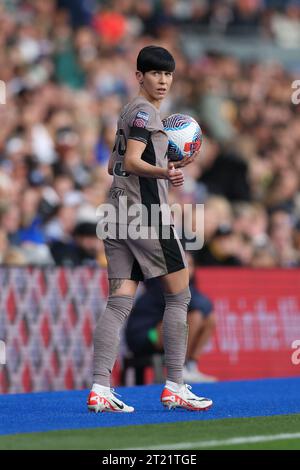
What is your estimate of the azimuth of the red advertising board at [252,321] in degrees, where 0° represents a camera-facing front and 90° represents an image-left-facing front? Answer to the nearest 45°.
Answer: approximately 0°

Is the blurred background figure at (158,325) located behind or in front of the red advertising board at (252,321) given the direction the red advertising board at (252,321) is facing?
in front

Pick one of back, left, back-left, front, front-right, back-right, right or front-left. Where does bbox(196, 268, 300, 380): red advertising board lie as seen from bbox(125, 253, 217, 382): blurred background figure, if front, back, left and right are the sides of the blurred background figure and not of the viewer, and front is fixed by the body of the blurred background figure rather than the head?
front-left
